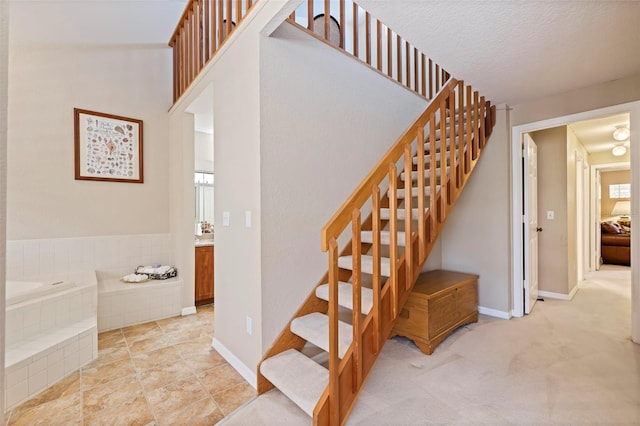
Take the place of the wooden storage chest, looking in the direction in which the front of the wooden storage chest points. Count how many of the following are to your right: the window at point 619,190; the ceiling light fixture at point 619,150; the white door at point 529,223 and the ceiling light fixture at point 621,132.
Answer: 0

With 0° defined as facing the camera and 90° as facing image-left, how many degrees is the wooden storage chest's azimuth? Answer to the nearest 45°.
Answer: approximately 315°

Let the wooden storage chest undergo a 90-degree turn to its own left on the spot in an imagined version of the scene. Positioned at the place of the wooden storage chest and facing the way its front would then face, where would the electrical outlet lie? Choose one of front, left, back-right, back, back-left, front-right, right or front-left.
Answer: back

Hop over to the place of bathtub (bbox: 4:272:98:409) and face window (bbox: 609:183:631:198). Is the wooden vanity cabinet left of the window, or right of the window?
left

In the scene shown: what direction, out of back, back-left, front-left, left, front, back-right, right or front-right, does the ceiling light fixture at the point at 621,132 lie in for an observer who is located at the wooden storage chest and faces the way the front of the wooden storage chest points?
left

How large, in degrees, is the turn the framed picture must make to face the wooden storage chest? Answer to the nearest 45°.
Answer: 0° — it already faces it

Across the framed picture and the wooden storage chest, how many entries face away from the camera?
0

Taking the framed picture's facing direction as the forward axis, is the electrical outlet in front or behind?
in front

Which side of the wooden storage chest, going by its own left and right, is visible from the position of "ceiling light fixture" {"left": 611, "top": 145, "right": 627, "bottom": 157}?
left

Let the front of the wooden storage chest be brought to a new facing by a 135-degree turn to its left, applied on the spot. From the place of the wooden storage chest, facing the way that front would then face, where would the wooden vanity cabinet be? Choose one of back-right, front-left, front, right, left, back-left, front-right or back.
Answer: left

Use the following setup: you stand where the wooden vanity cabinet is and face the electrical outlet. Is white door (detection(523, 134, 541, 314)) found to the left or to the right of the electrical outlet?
left
